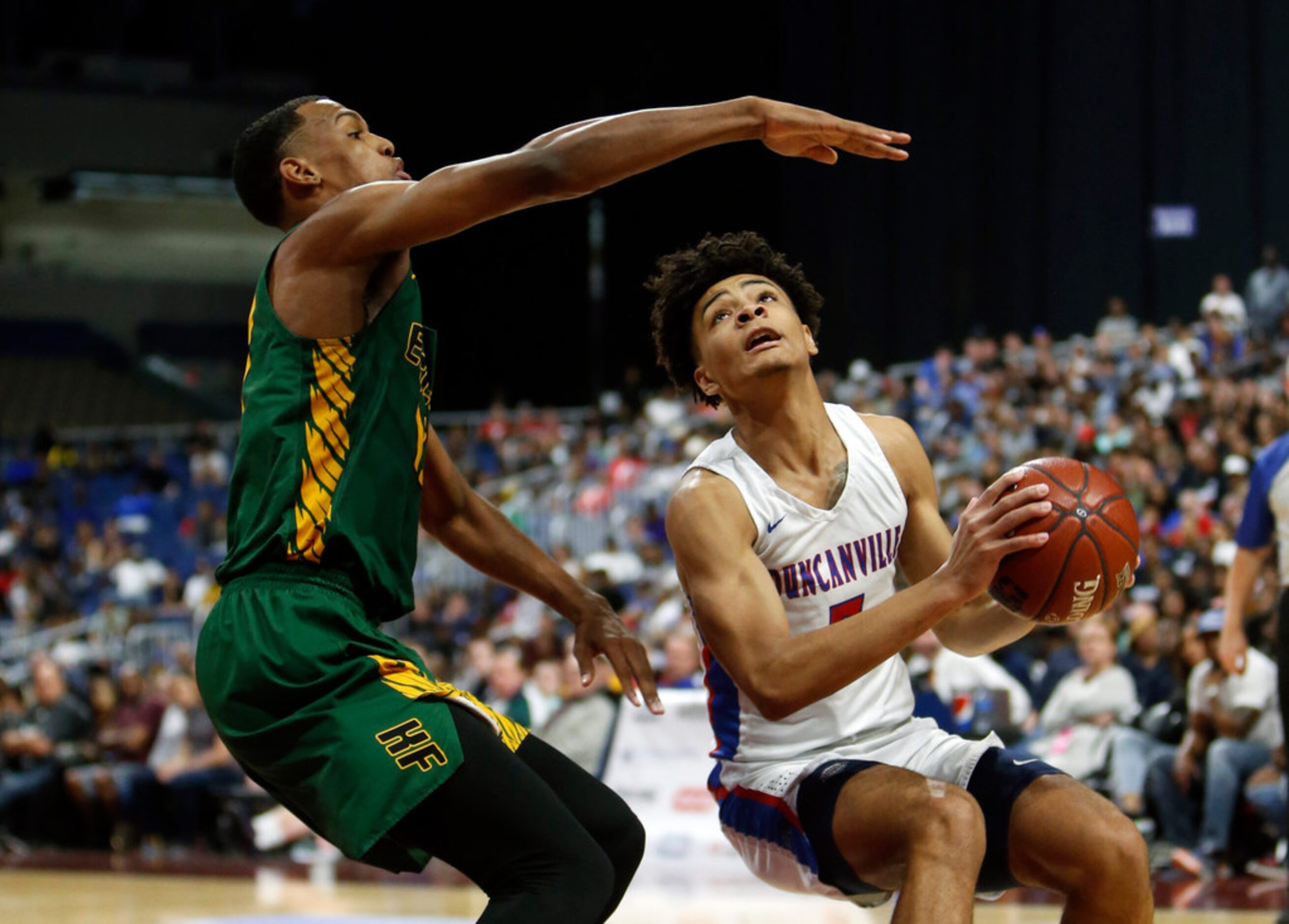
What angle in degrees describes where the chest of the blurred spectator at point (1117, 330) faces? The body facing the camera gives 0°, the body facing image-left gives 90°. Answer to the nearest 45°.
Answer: approximately 0°

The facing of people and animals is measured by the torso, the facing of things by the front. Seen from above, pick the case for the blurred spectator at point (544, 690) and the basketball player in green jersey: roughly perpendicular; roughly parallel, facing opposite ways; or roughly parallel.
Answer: roughly perpendicular

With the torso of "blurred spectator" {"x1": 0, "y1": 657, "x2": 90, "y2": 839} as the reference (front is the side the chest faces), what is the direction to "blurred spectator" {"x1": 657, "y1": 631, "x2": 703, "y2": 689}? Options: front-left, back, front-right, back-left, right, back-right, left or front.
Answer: left

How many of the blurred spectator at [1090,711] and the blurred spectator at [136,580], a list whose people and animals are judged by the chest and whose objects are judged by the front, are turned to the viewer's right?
0

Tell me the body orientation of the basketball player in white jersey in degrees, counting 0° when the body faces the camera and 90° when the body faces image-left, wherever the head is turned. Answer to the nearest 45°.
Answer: approximately 315°

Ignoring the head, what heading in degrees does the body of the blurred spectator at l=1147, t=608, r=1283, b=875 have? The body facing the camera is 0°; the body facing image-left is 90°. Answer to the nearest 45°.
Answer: approximately 45°

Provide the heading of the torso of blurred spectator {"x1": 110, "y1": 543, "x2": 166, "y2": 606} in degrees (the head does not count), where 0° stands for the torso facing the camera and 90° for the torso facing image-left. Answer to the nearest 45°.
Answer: approximately 0°

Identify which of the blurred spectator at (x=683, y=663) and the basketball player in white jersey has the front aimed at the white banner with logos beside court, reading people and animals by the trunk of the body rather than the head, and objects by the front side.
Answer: the blurred spectator

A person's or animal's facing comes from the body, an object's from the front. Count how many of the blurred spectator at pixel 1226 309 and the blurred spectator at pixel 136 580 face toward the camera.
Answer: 2

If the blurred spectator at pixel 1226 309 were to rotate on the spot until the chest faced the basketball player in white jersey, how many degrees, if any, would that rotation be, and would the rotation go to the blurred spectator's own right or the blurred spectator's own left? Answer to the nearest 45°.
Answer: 0° — they already face them

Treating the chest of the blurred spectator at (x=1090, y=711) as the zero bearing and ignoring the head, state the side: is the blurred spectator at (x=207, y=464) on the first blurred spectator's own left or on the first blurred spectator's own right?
on the first blurred spectator's own right

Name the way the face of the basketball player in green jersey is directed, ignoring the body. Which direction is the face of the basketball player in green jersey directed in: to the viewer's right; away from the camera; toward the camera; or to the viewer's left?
to the viewer's right

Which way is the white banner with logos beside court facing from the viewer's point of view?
toward the camera

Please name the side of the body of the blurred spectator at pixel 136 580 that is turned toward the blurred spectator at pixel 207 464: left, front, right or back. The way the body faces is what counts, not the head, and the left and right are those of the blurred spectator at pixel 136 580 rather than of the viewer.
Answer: back

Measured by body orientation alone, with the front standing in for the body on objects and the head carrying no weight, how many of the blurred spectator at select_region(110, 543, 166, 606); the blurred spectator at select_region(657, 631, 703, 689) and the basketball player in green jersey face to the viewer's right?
1
